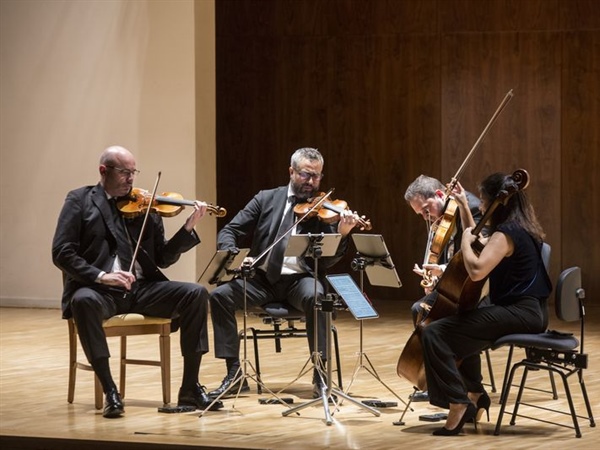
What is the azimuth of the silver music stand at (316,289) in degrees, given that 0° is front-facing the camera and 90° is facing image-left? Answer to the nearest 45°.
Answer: approximately 180°

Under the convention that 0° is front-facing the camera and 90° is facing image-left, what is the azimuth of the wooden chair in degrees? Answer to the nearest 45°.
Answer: approximately 315°

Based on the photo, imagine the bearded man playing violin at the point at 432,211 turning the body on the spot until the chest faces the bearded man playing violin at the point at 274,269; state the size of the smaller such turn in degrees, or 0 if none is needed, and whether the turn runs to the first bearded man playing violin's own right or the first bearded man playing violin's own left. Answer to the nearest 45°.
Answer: approximately 45° to the first bearded man playing violin's own right

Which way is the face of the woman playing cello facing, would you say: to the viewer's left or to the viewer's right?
to the viewer's left

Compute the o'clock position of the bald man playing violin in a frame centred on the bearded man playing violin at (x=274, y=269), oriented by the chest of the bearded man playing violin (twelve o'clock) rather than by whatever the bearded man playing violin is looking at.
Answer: The bald man playing violin is roughly at 2 o'clock from the bearded man playing violin.

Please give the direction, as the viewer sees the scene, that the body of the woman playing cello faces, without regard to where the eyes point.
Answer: to the viewer's left

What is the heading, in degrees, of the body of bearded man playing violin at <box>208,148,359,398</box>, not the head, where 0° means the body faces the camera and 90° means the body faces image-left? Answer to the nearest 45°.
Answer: approximately 0°

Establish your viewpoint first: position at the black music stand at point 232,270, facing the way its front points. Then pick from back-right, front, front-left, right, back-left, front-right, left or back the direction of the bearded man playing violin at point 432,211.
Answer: back-right

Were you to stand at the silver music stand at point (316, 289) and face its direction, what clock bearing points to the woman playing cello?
The woman playing cello is roughly at 4 o'clock from the silver music stand.
